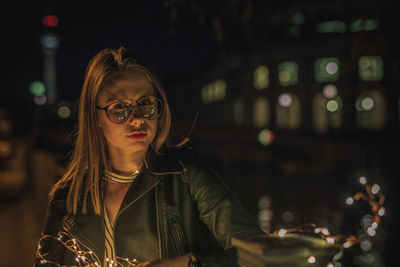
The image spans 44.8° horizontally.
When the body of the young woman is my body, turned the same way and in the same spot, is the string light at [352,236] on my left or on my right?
on my left

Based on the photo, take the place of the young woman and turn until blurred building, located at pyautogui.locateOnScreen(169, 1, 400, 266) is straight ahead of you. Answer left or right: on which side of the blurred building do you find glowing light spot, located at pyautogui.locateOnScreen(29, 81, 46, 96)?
left

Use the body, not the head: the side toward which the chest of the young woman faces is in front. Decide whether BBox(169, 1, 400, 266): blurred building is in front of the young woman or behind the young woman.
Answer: behind

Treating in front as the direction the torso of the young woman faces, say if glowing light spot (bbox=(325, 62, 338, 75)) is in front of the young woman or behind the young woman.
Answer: behind

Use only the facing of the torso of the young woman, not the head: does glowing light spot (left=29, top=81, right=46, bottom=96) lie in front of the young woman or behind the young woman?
behind

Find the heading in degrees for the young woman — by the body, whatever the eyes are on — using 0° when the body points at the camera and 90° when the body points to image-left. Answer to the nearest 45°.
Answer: approximately 0°
